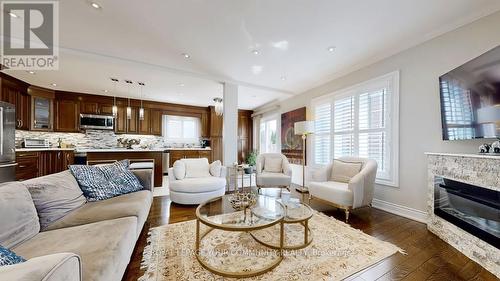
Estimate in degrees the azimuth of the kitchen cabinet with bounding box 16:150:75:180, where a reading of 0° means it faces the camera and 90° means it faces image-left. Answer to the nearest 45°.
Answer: approximately 315°

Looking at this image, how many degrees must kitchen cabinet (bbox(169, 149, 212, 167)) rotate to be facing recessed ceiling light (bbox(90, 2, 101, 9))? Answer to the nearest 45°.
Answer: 0° — it already faces it

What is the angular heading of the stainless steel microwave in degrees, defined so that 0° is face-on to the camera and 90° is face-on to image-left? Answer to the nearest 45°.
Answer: approximately 0°

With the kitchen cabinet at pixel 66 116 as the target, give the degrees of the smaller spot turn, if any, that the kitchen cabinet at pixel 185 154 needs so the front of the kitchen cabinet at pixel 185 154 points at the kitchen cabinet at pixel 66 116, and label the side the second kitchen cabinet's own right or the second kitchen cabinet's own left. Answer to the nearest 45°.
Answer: approximately 90° to the second kitchen cabinet's own right
